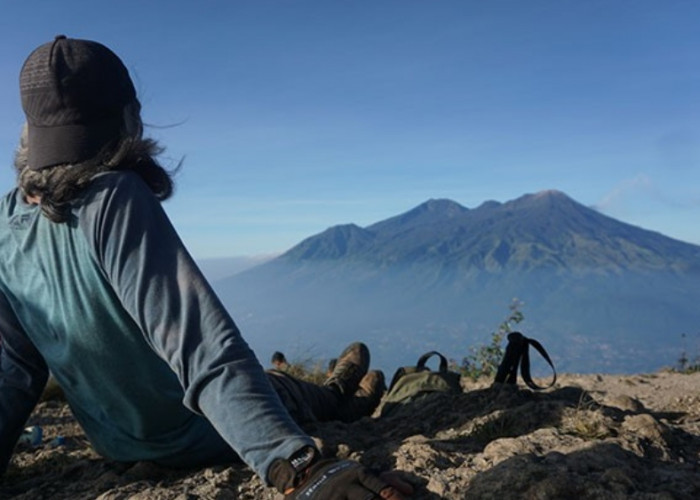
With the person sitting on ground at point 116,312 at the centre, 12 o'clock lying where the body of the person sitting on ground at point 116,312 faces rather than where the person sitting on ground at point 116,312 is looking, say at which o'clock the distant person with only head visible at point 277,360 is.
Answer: the distant person with only head visible at point 277,360 is roughly at 11 o'clock from the person sitting on ground at point 116,312.

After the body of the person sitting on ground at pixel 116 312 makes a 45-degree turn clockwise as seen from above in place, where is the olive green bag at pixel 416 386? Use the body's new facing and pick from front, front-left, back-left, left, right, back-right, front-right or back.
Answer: front-left

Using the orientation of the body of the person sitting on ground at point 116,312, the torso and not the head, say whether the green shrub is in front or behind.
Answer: in front

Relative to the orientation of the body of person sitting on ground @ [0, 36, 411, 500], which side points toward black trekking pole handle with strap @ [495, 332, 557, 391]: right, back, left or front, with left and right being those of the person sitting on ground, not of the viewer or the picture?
front

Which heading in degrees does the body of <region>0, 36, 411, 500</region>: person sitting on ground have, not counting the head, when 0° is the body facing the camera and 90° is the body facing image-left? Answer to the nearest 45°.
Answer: approximately 225°
